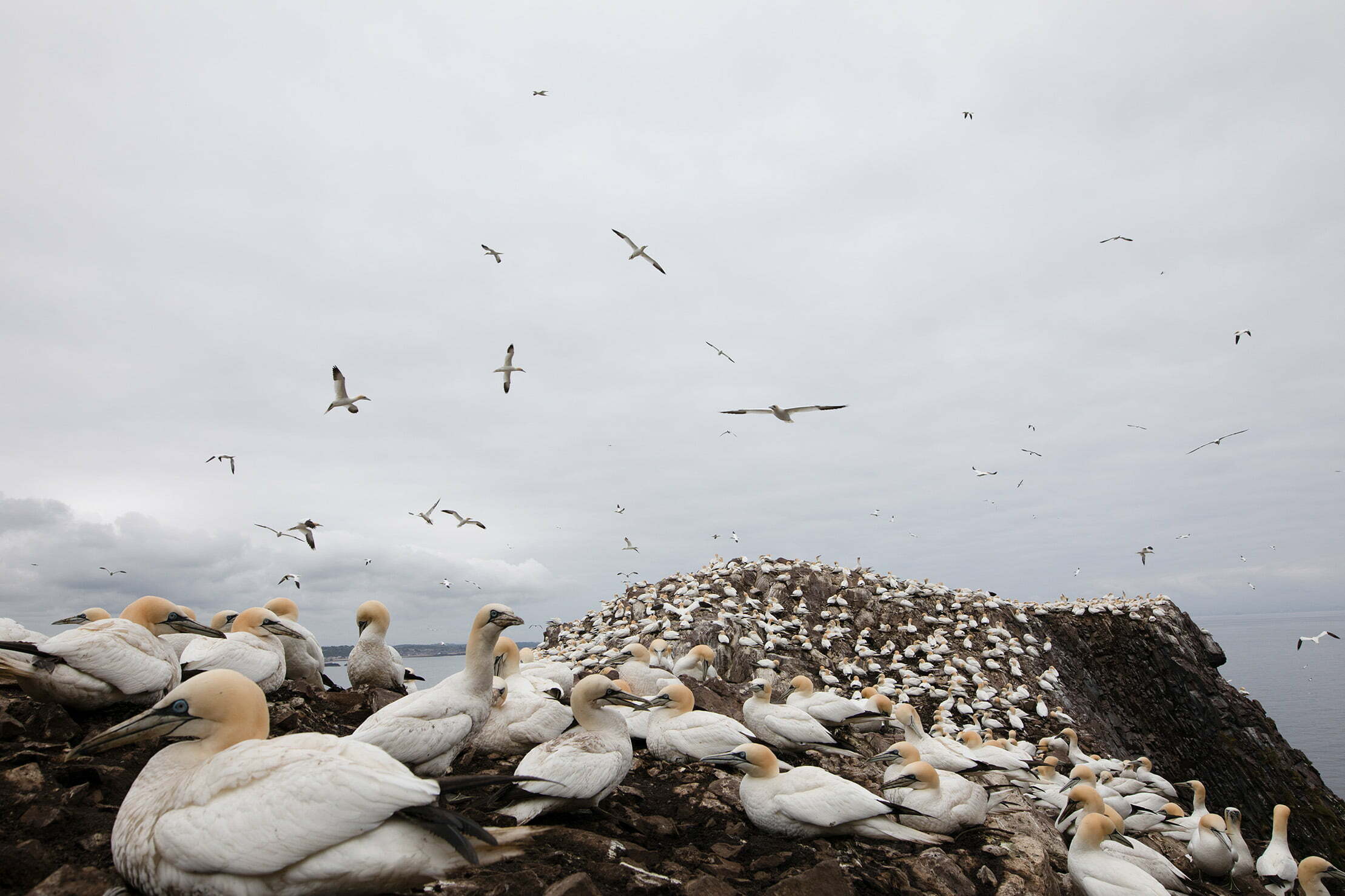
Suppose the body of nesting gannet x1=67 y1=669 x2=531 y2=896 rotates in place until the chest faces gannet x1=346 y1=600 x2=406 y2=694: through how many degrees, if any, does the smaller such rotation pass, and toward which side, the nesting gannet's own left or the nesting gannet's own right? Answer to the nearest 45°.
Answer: approximately 90° to the nesting gannet's own right

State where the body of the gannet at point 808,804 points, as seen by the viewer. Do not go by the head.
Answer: to the viewer's left

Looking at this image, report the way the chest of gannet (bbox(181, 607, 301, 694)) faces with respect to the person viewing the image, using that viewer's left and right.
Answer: facing to the right of the viewer

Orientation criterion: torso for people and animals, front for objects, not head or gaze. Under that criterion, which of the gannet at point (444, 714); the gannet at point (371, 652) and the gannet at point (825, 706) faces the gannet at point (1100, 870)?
the gannet at point (444, 714)

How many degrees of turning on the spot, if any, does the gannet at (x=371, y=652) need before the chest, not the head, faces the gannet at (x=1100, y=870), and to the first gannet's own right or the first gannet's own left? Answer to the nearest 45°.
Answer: approximately 90° to the first gannet's own left

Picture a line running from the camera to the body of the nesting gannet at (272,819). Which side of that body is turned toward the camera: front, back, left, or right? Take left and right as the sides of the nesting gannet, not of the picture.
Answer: left

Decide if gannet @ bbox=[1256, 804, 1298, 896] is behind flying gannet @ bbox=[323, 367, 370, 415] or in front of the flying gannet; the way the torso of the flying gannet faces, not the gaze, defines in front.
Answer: in front

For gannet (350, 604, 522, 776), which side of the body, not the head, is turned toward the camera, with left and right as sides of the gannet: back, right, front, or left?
right

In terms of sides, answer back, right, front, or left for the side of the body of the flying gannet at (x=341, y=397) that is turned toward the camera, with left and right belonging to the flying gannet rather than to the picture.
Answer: right

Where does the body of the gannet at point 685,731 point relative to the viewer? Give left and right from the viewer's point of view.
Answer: facing to the left of the viewer
